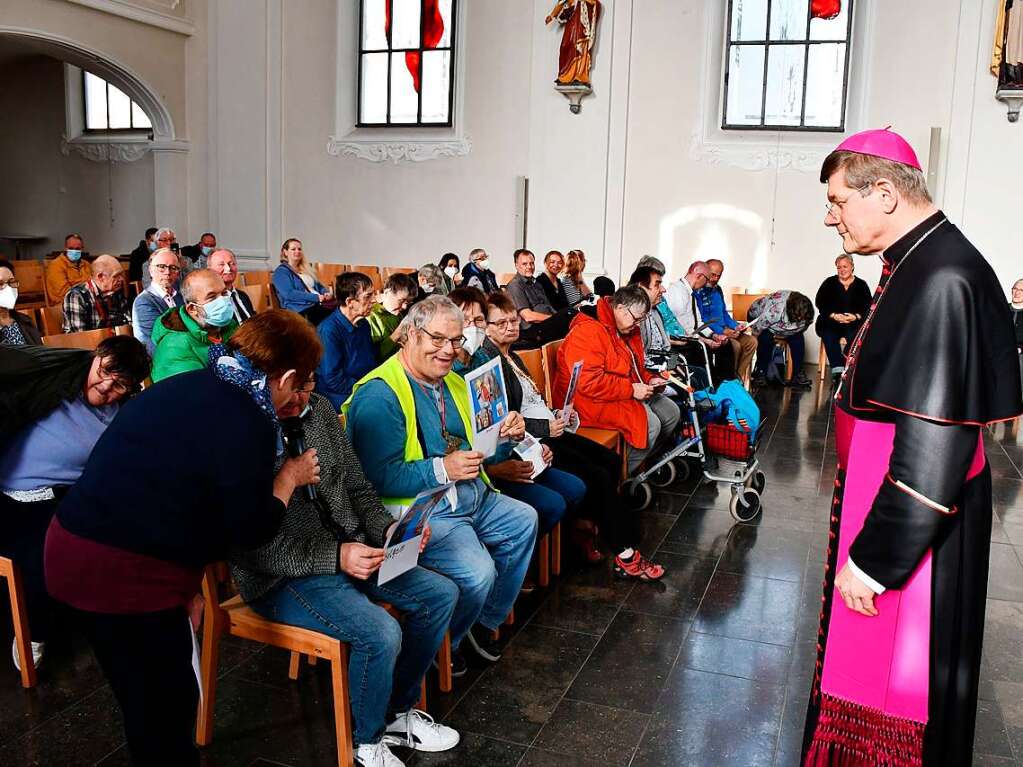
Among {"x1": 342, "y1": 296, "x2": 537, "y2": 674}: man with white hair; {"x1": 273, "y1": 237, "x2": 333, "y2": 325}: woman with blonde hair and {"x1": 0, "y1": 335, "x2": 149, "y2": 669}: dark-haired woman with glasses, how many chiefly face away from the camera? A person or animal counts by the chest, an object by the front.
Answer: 0

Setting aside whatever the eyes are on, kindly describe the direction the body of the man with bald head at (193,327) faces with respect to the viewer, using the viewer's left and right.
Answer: facing the viewer and to the right of the viewer

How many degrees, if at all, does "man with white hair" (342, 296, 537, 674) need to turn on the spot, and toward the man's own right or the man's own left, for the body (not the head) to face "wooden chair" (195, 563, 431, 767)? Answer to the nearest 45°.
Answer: approximately 90° to the man's own right

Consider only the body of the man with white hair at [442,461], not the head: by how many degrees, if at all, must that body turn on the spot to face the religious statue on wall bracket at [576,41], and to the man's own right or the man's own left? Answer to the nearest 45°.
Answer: approximately 135° to the man's own left

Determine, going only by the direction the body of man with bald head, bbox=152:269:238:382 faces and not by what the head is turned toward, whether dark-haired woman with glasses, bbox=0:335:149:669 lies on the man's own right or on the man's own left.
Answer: on the man's own right

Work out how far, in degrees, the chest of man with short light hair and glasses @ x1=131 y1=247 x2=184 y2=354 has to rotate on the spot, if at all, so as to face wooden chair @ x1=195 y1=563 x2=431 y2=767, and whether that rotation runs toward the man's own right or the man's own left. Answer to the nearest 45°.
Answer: approximately 45° to the man's own right

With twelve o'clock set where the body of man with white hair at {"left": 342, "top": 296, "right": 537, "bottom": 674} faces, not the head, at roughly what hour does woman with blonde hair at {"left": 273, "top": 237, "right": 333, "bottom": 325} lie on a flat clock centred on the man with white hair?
The woman with blonde hair is roughly at 7 o'clock from the man with white hair.

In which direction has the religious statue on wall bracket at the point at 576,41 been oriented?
toward the camera

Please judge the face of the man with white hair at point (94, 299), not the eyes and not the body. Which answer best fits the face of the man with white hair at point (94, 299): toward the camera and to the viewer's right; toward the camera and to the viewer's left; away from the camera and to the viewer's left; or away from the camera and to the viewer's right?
toward the camera and to the viewer's right

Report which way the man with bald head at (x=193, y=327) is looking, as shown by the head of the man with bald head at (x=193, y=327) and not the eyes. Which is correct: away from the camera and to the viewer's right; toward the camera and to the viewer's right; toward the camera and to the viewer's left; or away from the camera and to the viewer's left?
toward the camera and to the viewer's right
